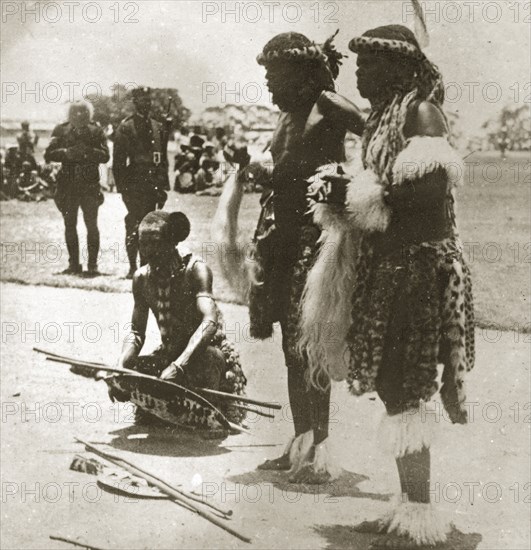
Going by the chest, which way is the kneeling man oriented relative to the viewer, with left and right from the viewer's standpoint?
facing the viewer and to the left of the viewer

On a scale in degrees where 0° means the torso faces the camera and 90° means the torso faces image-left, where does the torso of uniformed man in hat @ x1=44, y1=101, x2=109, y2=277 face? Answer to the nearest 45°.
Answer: approximately 0°

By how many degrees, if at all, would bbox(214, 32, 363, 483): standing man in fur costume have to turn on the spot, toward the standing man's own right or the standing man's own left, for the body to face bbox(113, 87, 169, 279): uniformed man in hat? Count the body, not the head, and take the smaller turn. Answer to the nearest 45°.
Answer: approximately 90° to the standing man's own right

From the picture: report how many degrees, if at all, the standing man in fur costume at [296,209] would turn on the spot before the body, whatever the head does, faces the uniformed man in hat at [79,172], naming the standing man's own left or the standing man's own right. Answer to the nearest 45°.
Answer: approximately 90° to the standing man's own right

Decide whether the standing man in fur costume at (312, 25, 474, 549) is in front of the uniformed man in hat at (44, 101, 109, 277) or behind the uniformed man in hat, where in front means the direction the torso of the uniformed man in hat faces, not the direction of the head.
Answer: in front

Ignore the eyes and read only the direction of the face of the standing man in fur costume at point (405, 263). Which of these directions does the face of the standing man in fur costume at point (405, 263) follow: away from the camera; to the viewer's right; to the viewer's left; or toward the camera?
to the viewer's left

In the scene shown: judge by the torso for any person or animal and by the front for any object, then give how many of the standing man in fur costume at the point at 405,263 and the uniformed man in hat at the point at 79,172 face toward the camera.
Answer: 1

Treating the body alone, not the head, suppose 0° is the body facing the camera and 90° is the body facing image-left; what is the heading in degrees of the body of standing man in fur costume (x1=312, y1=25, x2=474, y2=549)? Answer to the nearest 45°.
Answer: approximately 90°

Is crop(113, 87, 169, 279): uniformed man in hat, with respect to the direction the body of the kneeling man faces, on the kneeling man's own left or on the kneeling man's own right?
on the kneeling man's own right

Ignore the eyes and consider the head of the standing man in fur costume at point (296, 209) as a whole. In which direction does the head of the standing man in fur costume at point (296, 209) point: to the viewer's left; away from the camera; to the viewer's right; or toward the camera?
to the viewer's left
